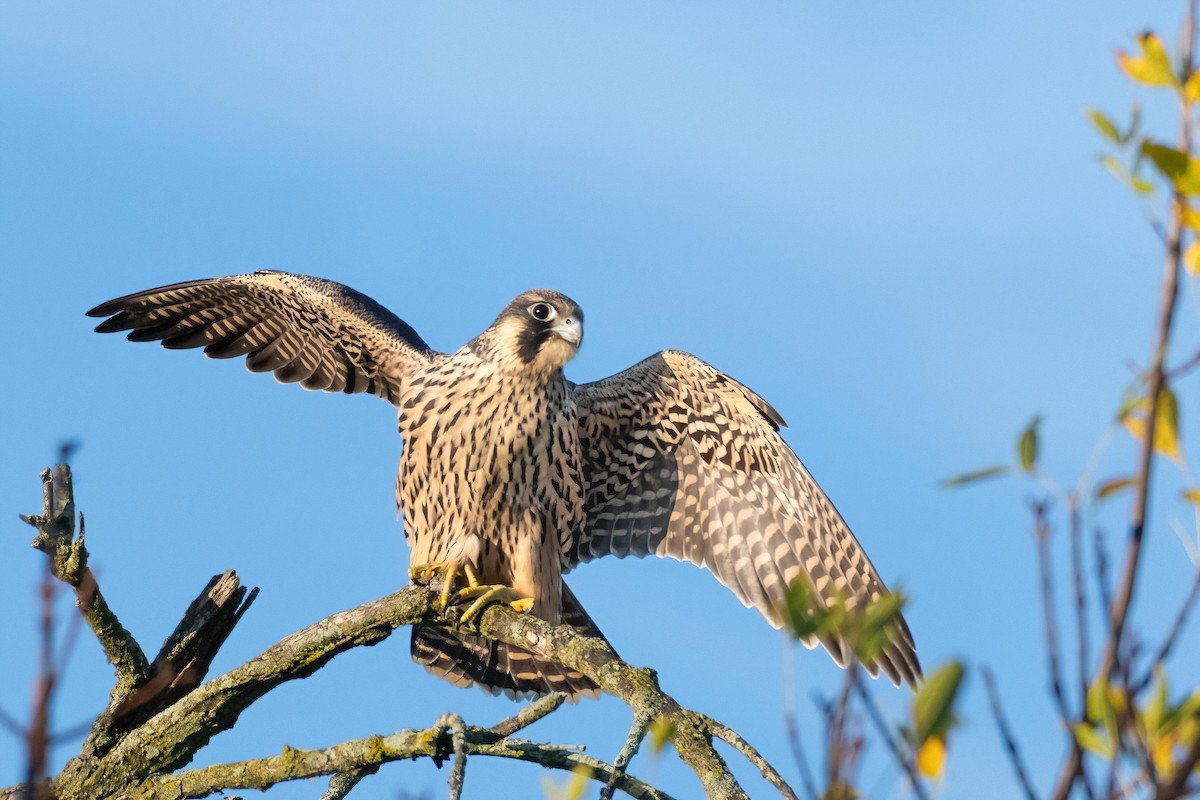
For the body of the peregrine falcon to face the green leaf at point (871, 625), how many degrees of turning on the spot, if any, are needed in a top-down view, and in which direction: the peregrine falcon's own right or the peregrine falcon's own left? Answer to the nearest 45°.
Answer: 0° — it already faces it

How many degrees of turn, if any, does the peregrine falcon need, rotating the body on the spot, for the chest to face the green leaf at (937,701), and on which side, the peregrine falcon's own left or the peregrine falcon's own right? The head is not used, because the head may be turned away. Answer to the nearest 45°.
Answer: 0° — it already faces it

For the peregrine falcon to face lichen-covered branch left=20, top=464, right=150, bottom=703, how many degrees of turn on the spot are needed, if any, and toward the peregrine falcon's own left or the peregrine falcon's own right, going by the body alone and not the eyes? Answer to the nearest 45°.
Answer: approximately 45° to the peregrine falcon's own right

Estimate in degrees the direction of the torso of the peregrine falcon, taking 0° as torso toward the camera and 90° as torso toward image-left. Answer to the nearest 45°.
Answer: approximately 0°

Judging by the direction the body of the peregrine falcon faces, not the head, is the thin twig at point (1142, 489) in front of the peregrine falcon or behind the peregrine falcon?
in front
